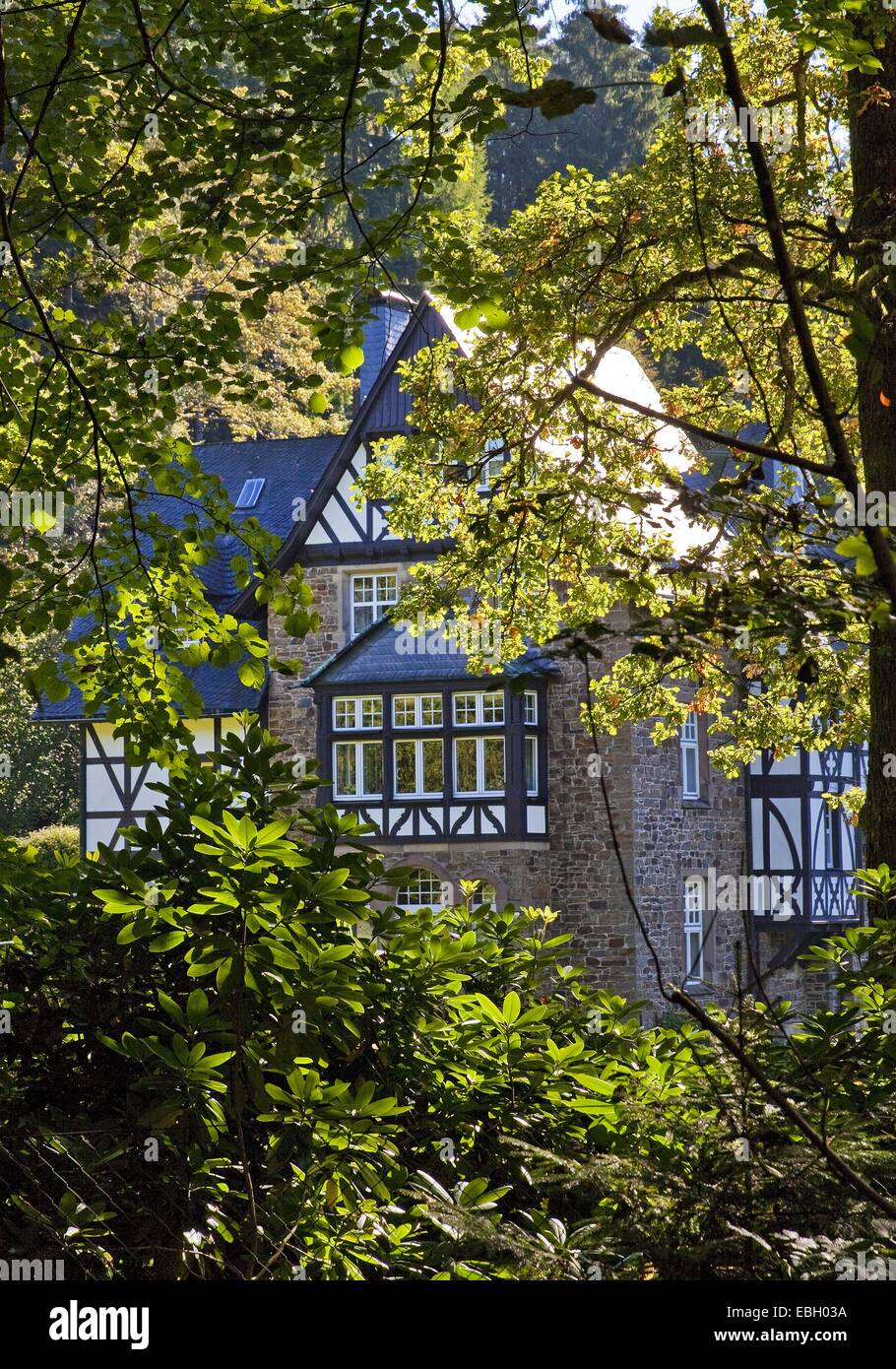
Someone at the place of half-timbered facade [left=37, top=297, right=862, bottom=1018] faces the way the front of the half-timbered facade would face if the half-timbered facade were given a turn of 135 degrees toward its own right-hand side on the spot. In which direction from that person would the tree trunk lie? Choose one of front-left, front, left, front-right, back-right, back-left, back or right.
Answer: back-left

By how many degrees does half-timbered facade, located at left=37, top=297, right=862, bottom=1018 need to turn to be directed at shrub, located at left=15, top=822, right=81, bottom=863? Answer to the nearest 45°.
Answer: approximately 135° to its right

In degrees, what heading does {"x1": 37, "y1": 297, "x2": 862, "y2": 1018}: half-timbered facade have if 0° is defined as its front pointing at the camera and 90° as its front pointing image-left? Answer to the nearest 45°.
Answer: approximately 0°
